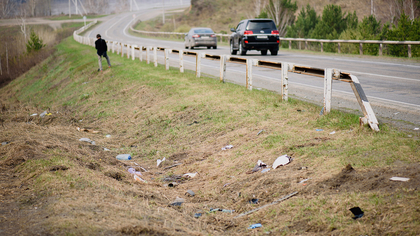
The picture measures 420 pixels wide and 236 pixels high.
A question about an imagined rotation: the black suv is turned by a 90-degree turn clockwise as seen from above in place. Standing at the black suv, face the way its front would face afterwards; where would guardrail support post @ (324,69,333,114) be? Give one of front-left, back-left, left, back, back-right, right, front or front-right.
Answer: right

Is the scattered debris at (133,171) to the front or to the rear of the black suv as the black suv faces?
to the rear

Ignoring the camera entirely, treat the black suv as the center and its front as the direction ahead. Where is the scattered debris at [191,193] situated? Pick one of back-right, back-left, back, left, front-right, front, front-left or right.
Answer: back

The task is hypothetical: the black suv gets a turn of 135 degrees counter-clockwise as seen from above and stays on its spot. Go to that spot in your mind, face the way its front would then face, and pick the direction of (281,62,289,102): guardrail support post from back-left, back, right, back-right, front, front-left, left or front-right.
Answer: front-left
